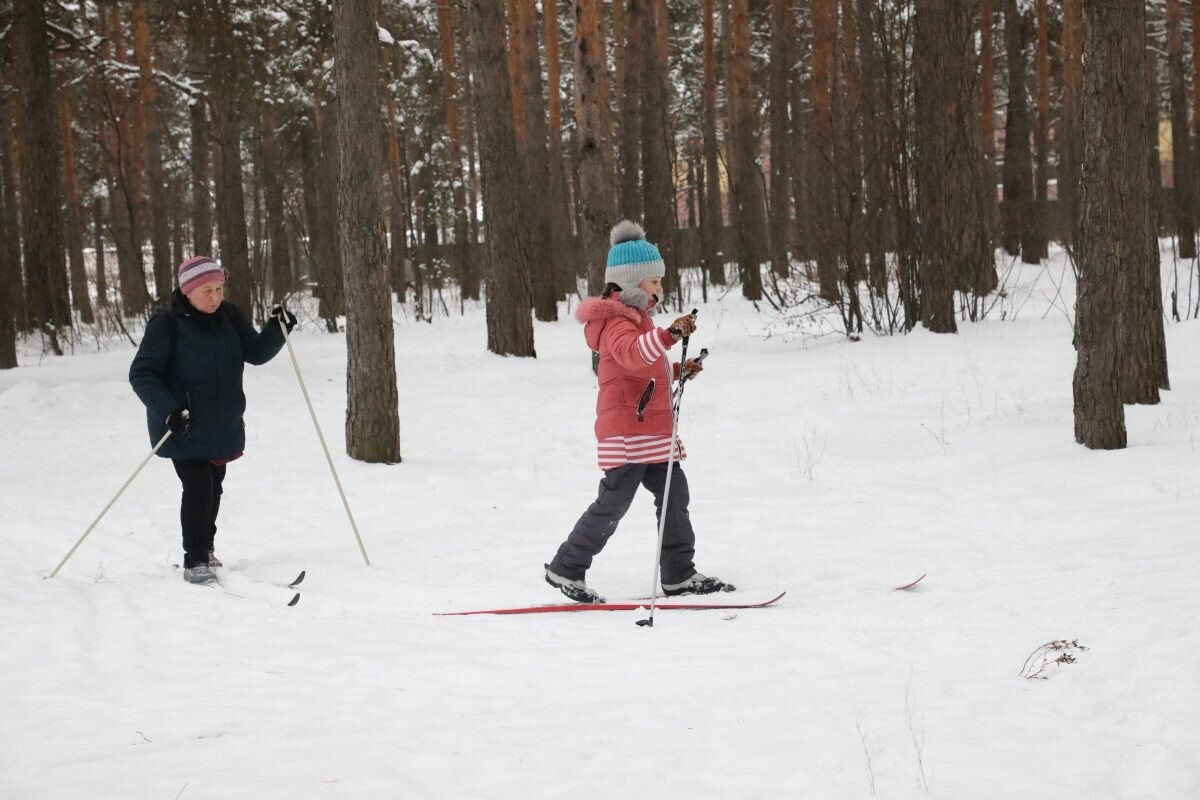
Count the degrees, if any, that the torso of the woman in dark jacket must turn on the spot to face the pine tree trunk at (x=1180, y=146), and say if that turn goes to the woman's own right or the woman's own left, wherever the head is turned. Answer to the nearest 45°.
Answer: approximately 90° to the woman's own left

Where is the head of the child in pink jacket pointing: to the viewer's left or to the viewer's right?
to the viewer's right

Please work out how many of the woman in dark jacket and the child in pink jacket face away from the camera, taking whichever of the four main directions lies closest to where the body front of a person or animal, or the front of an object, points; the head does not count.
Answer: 0

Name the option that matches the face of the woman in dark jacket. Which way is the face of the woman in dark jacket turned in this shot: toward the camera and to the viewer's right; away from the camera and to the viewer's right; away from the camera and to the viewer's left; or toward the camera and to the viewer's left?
toward the camera and to the viewer's right

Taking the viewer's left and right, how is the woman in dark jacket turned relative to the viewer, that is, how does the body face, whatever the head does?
facing the viewer and to the right of the viewer

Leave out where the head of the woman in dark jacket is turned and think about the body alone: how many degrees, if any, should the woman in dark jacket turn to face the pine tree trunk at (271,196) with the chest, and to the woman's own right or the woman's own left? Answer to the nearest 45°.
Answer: approximately 135° to the woman's own left

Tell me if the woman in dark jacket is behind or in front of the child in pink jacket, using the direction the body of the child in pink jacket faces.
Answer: behind

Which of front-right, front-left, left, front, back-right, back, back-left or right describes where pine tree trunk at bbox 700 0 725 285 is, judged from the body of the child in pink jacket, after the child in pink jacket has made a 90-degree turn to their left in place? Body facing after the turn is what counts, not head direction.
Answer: front

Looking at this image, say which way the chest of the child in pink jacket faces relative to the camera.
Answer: to the viewer's right

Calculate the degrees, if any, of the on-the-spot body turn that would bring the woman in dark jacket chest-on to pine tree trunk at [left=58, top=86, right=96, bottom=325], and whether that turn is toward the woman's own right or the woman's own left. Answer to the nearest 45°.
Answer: approximately 135° to the woman's own left

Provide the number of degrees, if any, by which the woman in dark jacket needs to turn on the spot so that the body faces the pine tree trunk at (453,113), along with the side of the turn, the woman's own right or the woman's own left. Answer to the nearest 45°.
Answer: approximately 135° to the woman's own left

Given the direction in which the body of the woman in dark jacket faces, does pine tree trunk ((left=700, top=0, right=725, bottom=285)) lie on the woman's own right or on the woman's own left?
on the woman's own left
